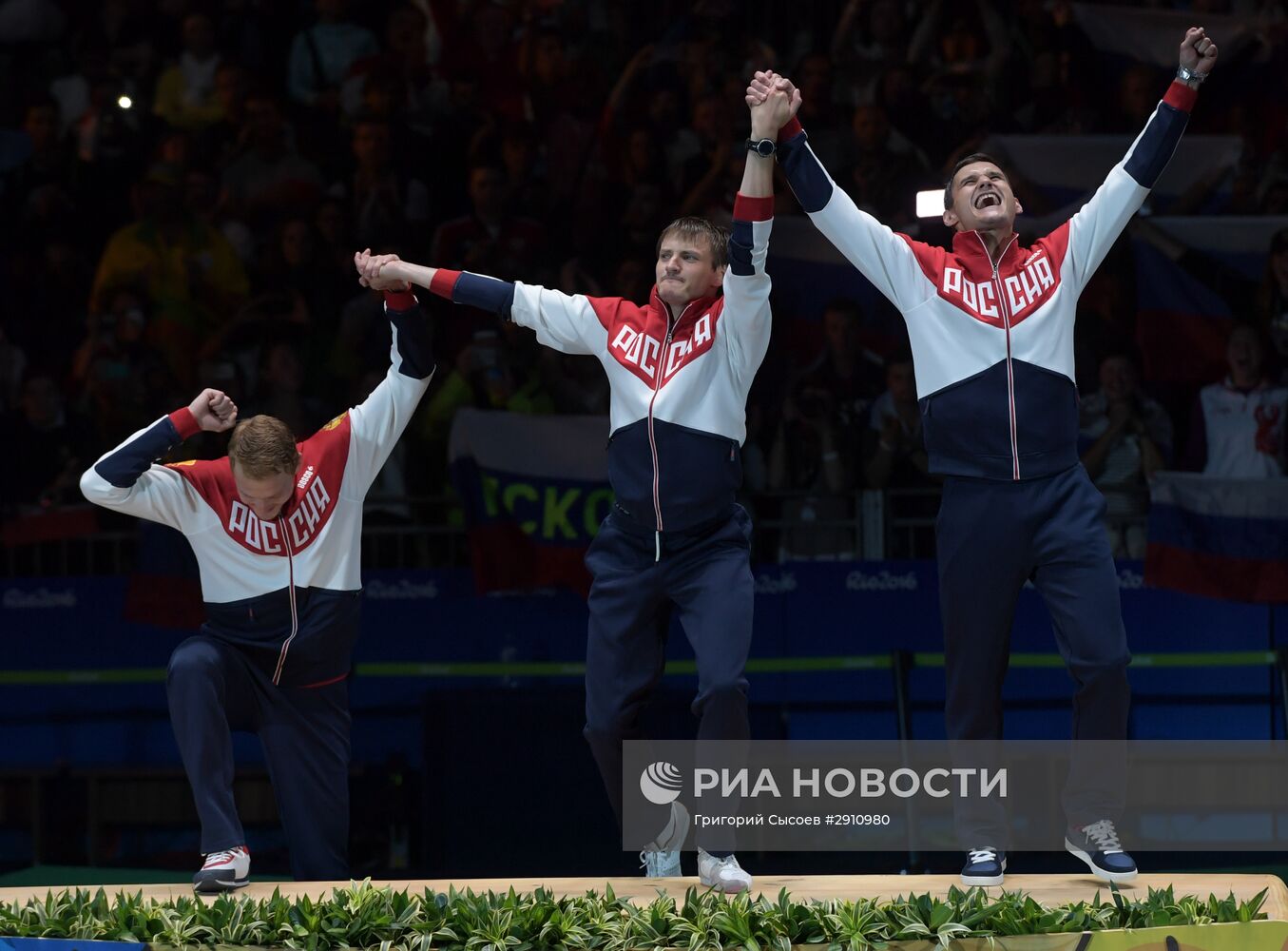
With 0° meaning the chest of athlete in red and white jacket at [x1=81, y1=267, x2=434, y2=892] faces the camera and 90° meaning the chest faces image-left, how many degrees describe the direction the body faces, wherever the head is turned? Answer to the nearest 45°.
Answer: approximately 0°

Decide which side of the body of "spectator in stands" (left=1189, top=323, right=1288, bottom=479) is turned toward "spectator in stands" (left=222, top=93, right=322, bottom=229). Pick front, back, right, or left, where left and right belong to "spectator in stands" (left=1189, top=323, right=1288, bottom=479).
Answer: right

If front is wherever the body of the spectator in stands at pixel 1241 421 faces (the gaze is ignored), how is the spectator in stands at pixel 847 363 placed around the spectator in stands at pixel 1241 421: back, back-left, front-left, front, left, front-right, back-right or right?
right

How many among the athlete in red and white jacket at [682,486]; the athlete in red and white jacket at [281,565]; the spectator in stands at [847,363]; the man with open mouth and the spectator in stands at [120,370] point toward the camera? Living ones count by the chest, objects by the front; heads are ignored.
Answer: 5

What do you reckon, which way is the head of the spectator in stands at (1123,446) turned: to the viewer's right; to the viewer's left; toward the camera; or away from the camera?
toward the camera

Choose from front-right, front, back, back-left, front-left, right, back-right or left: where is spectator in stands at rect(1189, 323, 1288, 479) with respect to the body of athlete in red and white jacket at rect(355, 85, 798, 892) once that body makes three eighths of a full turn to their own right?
right

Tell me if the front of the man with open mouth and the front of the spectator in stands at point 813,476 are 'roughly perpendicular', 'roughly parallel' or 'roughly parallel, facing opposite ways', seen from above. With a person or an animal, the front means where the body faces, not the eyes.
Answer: roughly parallel

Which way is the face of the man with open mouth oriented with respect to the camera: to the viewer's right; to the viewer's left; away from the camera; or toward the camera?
toward the camera

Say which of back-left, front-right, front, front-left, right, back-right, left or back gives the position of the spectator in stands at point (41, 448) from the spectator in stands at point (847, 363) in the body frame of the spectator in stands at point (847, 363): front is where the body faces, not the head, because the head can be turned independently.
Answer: right

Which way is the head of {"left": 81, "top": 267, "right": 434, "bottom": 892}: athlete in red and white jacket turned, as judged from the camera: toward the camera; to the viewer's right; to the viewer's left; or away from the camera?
toward the camera

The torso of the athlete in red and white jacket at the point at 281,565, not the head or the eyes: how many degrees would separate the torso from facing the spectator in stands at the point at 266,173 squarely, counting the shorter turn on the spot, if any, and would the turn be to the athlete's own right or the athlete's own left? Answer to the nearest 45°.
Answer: approximately 180°

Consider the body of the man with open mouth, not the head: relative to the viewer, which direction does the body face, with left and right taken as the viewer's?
facing the viewer

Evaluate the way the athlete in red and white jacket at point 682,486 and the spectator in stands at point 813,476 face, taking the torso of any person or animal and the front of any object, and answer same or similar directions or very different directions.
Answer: same or similar directions

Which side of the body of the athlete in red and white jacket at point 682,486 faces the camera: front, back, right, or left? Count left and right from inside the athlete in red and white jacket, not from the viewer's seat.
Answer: front

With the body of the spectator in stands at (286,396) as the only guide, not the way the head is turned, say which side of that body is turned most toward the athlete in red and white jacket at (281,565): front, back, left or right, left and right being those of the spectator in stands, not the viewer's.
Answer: front

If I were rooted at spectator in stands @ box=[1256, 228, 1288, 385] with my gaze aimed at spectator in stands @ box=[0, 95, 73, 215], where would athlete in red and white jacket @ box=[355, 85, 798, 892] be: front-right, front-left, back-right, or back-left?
front-left

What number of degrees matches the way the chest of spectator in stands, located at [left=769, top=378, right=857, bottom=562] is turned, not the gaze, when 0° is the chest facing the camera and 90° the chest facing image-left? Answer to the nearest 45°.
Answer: approximately 0°

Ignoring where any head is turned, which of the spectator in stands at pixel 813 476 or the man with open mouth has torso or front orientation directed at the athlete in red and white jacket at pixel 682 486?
the spectator in stands
